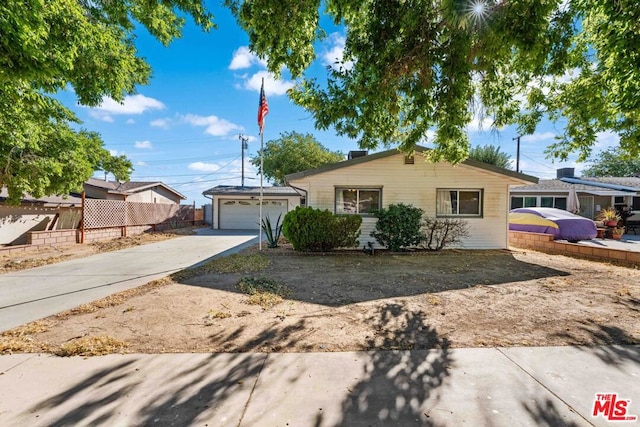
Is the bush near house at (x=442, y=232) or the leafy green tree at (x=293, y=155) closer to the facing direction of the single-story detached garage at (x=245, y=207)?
the bush near house

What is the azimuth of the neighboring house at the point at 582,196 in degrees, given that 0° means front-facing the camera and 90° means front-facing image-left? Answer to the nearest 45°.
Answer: approximately 0°

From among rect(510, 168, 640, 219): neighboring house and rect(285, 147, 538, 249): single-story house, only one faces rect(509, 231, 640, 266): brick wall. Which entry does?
the neighboring house

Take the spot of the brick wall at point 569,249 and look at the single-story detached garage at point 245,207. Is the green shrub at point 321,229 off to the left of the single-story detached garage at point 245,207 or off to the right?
left

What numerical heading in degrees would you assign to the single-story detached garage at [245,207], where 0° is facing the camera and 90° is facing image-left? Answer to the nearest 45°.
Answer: approximately 0°

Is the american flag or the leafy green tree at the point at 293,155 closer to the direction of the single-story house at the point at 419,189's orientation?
the american flag

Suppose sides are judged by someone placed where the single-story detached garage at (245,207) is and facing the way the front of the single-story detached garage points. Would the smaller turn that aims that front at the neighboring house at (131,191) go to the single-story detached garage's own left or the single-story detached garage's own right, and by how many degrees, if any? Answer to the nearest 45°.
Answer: approximately 90° to the single-story detached garage's own right

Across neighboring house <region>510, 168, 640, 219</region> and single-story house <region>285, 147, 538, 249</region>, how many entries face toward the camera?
2

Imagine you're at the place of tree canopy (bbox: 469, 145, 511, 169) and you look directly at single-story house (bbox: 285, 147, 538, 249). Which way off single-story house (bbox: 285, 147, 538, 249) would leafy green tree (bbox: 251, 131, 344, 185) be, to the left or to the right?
right

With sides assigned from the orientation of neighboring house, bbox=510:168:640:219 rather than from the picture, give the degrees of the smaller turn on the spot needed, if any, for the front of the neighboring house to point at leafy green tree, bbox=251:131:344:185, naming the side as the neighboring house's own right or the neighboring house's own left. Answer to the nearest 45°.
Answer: approximately 90° to the neighboring house's own right

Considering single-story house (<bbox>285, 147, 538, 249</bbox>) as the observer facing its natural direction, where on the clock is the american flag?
The american flag is roughly at 2 o'clock from the single-story house.
